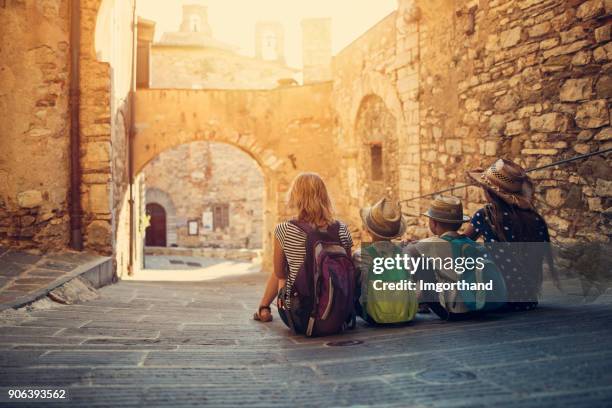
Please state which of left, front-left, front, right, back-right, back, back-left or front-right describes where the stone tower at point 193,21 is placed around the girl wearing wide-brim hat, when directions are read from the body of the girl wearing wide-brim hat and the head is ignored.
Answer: front

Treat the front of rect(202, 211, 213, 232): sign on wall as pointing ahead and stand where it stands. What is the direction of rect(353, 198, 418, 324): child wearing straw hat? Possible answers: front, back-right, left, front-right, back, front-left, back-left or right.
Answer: front

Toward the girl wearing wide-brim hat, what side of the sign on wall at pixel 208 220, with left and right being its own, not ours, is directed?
front

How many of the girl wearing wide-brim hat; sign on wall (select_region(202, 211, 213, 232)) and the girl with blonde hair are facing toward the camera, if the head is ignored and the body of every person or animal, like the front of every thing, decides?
1

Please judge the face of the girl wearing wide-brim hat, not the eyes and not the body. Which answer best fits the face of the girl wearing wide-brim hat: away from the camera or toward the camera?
away from the camera

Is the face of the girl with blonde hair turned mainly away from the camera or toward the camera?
away from the camera

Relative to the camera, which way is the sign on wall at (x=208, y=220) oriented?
toward the camera

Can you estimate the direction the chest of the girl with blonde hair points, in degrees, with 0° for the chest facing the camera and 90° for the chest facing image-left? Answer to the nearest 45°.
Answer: approximately 180°

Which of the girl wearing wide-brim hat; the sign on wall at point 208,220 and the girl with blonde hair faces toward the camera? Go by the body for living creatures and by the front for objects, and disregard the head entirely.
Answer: the sign on wall

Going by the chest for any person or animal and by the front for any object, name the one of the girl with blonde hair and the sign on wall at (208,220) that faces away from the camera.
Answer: the girl with blonde hair

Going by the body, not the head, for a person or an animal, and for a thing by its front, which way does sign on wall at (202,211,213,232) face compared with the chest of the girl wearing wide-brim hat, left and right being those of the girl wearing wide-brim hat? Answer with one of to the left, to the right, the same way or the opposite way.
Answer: the opposite way

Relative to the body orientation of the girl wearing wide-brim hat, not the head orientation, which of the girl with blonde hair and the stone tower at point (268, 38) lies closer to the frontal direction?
the stone tower

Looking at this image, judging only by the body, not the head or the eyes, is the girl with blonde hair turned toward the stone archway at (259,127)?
yes

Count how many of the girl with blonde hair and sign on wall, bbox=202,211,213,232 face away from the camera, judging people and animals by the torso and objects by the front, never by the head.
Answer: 1

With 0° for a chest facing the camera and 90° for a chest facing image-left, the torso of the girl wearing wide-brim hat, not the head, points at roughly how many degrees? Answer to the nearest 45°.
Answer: approximately 135°

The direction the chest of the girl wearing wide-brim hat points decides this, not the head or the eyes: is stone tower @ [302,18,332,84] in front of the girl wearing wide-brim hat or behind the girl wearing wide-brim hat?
in front

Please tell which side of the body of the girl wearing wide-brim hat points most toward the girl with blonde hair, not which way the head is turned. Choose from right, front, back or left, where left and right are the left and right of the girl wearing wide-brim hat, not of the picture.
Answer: left

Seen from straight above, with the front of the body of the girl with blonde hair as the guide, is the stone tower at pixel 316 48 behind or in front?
in front
